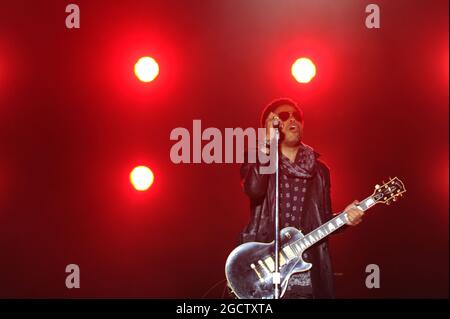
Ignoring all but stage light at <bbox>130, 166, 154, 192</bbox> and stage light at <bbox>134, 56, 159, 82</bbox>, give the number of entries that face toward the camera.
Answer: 2

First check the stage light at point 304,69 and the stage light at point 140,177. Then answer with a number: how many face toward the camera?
2

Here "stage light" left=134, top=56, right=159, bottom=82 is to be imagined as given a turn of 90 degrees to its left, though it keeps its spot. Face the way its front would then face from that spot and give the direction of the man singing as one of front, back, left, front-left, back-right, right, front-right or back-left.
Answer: front-right

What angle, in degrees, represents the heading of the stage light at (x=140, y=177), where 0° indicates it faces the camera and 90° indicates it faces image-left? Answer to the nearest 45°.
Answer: approximately 0°

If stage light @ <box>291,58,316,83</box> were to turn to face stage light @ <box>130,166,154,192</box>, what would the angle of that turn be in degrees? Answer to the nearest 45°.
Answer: approximately 90° to its right

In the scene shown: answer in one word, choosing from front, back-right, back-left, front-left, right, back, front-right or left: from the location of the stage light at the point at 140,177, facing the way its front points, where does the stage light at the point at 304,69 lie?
left
